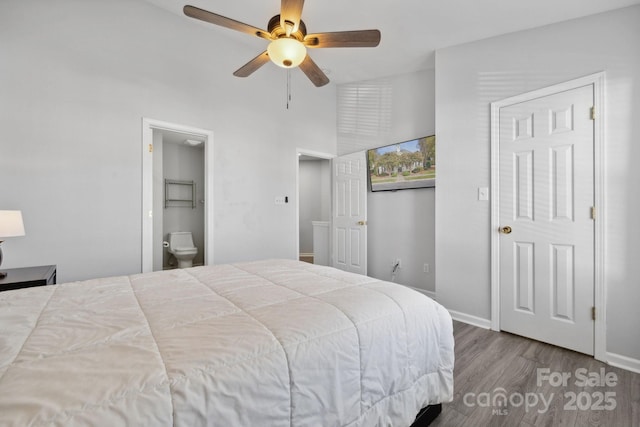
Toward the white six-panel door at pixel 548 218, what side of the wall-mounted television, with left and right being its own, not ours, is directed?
left

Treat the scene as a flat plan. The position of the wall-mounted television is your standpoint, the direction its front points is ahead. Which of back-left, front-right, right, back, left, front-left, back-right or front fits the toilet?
front-right

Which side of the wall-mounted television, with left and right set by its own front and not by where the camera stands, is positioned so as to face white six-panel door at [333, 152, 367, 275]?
right

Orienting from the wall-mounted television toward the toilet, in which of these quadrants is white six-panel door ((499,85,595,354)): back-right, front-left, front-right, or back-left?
back-left

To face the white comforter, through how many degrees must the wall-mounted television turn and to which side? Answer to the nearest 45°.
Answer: approximately 45° to its left

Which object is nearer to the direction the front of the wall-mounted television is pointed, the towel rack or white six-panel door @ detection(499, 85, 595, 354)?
the towel rack

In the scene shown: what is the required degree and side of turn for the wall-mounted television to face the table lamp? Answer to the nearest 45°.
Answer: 0° — it already faces it

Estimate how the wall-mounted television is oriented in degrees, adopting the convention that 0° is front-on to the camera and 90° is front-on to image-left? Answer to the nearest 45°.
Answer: approximately 45°

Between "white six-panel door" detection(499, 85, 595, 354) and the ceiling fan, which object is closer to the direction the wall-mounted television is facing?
the ceiling fan

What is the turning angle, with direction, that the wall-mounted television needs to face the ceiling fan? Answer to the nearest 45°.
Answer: approximately 45° to its left
